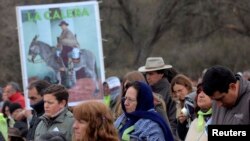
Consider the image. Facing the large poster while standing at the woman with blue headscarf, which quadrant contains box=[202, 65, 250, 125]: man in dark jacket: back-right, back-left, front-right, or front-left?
back-right

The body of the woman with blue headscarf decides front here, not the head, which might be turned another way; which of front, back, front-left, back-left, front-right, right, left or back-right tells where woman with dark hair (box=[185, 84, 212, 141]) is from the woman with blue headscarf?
back-left

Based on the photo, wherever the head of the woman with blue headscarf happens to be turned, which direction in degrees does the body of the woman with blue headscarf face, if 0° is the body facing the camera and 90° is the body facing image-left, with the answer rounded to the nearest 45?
approximately 45°

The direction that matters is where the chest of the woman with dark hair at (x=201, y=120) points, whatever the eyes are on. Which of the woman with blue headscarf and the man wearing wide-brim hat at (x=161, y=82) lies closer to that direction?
the woman with blue headscarf

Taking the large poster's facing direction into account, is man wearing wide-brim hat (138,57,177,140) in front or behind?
in front

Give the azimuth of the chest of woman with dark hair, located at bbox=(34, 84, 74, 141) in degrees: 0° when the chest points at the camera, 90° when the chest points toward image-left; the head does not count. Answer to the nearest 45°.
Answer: approximately 45°

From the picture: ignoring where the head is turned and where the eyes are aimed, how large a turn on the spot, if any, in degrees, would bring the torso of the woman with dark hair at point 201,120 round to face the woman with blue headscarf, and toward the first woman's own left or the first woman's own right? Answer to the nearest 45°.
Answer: approximately 45° to the first woman's own right

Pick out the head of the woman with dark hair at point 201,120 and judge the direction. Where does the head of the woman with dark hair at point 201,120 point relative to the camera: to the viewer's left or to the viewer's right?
to the viewer's left

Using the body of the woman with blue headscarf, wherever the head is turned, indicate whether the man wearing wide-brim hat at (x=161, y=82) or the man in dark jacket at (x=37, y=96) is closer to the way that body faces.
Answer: the man in dark jacket

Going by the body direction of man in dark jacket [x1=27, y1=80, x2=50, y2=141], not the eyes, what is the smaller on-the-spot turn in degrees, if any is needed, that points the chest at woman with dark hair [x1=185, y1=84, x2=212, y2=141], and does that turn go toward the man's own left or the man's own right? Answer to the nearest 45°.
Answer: approximately 90° to the man's own left

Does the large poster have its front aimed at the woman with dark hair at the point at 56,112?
yes
